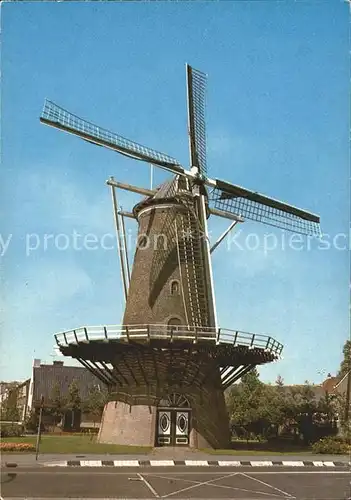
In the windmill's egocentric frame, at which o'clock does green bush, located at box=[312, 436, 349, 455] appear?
The green bush is roughly at 10 o'clock from the windmill.

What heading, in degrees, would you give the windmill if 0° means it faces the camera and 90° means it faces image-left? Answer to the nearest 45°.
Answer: approximately 315°

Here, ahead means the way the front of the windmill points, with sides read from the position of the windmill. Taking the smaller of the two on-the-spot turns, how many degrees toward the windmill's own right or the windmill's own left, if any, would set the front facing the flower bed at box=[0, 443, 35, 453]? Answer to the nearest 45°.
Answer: approximately 90° to the windmill's own right

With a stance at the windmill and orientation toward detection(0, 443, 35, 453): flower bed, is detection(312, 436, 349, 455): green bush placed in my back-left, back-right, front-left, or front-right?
back-left

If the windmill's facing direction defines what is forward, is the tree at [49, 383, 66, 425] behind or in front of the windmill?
behind
